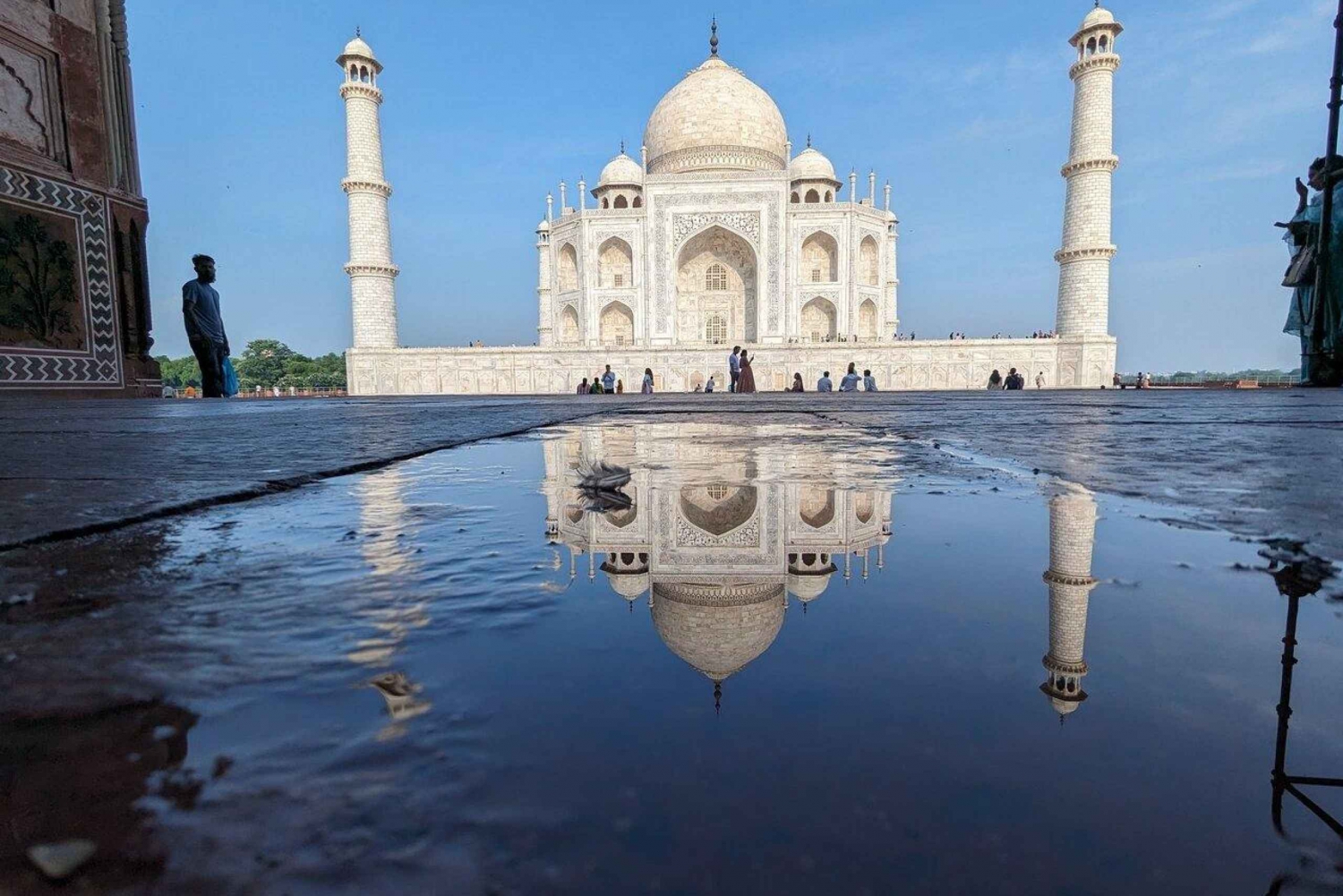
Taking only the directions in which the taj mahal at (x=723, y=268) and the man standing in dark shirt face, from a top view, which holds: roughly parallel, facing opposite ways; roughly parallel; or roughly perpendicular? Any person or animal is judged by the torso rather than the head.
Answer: roughly perpendicular

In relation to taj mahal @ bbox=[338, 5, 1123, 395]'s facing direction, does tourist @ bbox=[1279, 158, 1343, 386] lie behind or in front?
in front

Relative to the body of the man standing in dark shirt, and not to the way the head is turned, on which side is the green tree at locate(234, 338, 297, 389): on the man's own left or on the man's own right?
on the man's own left

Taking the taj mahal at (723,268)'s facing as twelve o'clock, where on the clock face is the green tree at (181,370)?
The green tree is roughly at 4 o'clock from the taj mahal.

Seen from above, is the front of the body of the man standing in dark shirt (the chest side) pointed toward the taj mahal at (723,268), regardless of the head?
no

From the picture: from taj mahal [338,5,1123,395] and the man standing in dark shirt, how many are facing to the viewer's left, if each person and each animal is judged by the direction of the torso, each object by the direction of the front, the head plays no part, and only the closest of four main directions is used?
0

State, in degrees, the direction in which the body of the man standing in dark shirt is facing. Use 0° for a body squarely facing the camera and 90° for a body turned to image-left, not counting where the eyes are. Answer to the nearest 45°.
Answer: approximately 315°

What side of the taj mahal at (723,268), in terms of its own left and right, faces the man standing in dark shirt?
front

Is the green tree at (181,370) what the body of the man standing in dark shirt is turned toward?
no

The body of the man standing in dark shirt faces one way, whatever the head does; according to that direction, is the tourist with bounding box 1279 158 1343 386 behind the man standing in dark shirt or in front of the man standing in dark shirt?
in front

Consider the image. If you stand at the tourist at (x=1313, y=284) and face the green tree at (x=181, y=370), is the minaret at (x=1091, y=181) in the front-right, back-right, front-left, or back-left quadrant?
front-right

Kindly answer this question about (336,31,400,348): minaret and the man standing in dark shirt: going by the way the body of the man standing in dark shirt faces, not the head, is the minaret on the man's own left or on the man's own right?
on the man's own left

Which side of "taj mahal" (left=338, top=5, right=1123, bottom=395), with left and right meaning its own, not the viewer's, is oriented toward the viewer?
front

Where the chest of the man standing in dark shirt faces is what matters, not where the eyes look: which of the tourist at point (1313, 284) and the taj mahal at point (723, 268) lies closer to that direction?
the tourist

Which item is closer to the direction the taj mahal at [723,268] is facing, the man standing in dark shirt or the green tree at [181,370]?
the man standing in dark shirt
